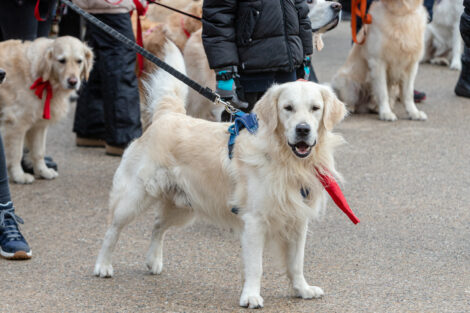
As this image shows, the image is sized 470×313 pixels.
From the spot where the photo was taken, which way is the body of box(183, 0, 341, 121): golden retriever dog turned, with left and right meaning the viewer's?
facing to the right of the viewer

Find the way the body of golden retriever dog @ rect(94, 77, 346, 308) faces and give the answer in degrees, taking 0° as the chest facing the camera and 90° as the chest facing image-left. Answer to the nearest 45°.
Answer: approximately 315°

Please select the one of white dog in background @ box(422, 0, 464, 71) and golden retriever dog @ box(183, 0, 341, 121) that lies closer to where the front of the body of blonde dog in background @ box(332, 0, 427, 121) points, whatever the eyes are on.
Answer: the golden retriever dog

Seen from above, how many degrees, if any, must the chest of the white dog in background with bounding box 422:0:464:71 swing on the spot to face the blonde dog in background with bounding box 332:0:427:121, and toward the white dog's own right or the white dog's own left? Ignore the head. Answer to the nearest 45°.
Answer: approximately 45° to the white dog's own right

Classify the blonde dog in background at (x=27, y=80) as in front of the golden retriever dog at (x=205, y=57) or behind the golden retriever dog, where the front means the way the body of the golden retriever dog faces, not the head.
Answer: behind
